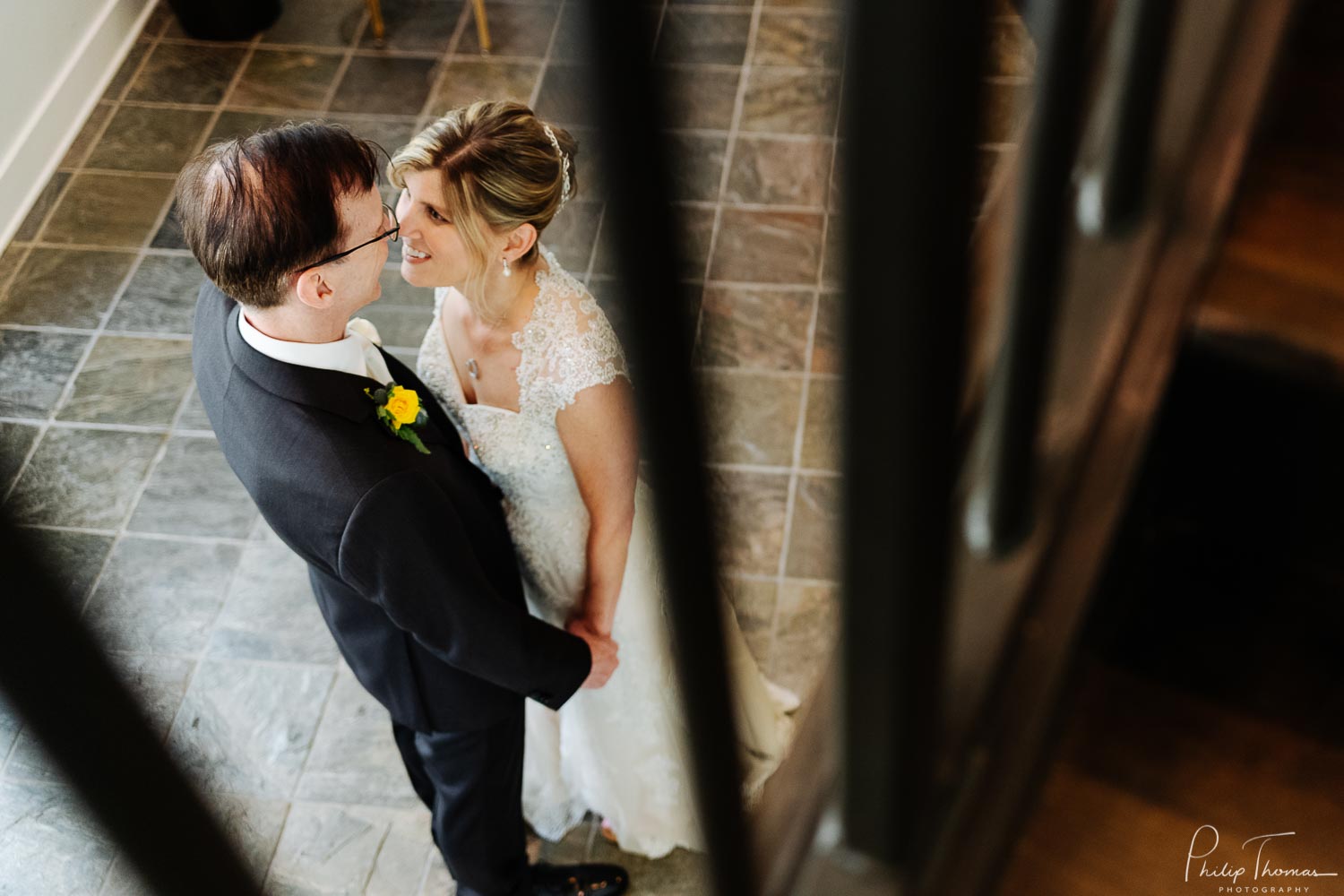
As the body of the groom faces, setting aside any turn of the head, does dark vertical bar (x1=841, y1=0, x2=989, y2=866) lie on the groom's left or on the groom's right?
on the groom's right

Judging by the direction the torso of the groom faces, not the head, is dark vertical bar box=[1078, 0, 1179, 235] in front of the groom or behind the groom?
in front

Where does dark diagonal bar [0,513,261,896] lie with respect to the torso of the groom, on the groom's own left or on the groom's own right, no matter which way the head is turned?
on the groom's own right

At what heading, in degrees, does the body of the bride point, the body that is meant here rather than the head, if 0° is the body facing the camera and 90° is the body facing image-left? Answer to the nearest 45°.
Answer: approximately 45°

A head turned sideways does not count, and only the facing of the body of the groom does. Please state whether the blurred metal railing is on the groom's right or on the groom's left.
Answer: on the groom's right

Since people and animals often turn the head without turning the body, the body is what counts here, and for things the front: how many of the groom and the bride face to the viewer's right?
1

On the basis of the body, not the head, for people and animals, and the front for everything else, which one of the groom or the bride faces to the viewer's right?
the groom

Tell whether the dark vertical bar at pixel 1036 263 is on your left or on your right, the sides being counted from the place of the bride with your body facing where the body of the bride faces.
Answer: on your left

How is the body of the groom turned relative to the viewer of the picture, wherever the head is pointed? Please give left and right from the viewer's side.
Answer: facing to the right of the viewer
